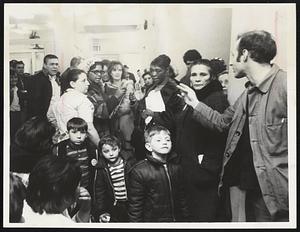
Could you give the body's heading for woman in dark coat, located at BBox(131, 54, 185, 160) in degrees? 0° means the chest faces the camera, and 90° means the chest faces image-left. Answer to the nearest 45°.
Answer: approximately 45°

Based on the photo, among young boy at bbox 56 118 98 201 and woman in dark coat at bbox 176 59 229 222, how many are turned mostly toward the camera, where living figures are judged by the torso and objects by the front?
2

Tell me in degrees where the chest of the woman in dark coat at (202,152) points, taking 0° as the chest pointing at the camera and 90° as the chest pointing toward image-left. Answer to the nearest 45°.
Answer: approximately 0°

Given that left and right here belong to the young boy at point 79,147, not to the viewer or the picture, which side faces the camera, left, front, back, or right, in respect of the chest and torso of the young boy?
front

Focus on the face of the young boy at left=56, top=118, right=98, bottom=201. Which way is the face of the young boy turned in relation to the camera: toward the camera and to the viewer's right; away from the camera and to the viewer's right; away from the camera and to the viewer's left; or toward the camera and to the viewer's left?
toward the camera and to the viewer's right
